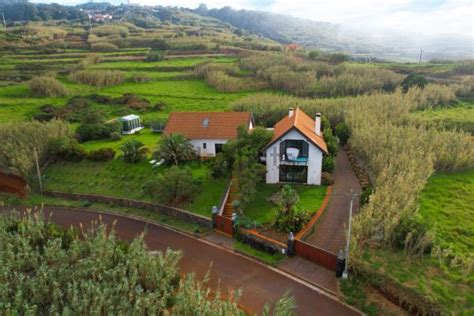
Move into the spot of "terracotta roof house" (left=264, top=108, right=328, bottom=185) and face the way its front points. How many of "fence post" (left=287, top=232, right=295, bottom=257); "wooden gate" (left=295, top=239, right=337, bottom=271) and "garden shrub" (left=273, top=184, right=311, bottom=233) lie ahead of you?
3

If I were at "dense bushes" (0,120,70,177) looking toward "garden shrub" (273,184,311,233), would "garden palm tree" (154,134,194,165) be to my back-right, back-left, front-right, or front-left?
front-left

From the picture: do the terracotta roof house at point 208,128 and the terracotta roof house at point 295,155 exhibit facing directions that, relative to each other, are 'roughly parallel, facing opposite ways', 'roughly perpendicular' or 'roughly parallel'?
roughly parallel

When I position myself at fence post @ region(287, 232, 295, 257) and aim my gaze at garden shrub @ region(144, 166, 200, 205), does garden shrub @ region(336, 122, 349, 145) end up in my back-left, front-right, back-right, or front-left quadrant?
front-right

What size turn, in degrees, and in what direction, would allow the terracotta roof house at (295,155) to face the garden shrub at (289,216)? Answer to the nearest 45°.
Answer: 0° — it already faces it

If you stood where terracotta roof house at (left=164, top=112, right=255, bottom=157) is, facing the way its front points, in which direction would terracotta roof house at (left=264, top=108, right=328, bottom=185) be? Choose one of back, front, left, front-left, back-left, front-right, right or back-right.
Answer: front-left

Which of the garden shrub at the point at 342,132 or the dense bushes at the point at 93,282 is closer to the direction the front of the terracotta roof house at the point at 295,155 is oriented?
the dense bushes

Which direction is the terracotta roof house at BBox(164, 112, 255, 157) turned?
toward the camera

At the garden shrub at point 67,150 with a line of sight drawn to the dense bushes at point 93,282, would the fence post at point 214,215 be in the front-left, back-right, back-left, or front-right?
front-left

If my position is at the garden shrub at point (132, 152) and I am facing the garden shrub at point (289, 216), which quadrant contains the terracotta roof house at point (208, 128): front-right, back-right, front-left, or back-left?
front-left

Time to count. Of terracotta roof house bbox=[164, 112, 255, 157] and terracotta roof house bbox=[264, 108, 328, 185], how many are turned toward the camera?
2

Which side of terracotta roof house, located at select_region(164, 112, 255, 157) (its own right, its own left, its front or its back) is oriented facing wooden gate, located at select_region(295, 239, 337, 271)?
front

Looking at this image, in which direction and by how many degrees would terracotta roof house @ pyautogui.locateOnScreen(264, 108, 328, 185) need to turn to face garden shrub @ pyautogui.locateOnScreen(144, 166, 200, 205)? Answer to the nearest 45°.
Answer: approximately 90° to its right

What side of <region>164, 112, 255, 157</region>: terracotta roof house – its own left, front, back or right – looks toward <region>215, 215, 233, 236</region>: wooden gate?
front

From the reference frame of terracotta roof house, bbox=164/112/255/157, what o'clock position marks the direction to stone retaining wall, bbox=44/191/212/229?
The stone retaining wall is roughly at 1 o'clock from the terracotta roof house.

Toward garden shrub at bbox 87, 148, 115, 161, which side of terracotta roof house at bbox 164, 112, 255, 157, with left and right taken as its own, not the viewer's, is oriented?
right

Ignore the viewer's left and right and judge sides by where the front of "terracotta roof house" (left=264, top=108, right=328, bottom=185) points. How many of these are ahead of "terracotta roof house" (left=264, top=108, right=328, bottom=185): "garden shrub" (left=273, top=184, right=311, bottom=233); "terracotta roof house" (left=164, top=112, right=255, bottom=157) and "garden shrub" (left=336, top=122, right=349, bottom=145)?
1
